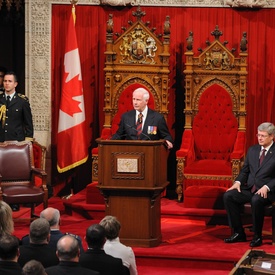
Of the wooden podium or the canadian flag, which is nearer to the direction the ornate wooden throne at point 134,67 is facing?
the wooden podium

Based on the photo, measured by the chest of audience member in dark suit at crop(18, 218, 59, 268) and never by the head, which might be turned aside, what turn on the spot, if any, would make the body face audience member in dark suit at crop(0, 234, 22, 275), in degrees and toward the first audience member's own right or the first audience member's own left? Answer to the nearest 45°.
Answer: approximately 180°

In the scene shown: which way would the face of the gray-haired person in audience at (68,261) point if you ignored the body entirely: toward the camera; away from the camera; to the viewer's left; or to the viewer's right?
away from the camera

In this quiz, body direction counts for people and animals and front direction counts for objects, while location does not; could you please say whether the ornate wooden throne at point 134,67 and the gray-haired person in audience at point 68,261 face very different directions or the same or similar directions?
very different directions

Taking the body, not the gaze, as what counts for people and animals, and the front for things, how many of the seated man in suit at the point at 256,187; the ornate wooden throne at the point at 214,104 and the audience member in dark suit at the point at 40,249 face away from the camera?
1

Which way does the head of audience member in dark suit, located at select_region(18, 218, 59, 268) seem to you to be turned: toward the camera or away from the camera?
away from the camera

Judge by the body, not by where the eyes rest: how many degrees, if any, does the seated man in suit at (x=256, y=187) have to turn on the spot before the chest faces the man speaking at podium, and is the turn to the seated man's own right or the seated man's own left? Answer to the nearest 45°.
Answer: approximately 45° to the seated man's own right

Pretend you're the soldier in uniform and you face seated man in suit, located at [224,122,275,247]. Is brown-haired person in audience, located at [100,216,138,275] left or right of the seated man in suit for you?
right

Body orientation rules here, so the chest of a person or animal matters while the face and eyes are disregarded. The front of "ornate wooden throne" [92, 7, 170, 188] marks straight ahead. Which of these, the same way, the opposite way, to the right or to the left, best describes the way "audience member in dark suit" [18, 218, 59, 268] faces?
the opposite way

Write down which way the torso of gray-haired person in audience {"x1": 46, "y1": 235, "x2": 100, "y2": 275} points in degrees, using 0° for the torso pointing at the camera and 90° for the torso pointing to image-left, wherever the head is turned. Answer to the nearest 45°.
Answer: approximately 180°

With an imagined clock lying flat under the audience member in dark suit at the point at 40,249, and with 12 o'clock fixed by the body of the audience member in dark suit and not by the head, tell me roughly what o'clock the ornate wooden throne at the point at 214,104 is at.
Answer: The ornate wooden throne is roughly at 1 o'clock from the audience member in dark suit.

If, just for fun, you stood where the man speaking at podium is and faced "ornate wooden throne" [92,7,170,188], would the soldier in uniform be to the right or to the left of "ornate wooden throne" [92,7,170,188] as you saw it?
left

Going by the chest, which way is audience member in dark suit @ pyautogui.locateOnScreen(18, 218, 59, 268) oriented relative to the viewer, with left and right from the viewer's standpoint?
facing away from the viewer
